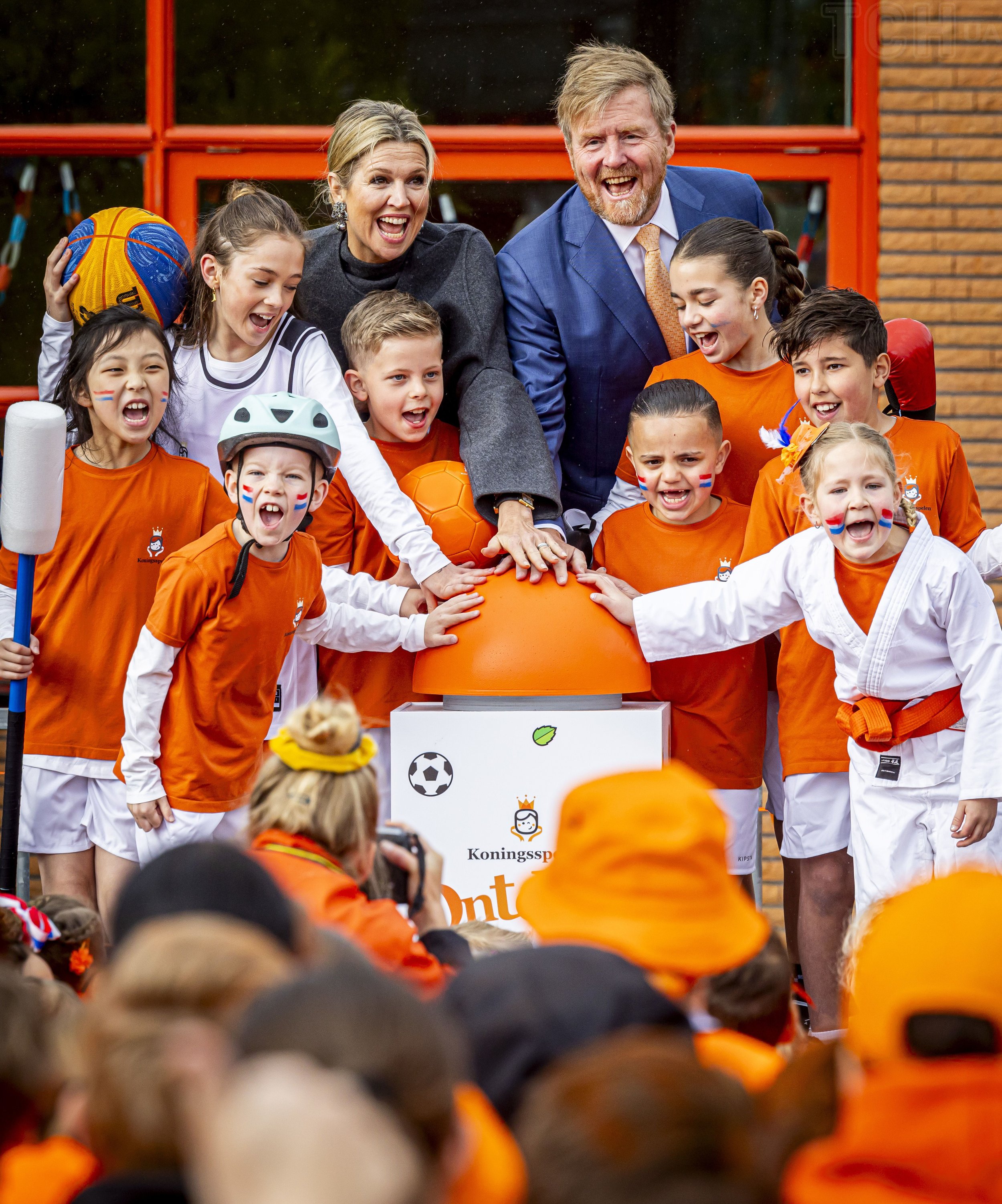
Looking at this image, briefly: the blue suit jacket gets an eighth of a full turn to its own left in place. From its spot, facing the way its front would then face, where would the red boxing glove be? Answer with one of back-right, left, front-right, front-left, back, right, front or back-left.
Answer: front-left

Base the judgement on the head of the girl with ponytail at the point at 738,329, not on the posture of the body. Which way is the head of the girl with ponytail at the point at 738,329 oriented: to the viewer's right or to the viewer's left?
to the viewer's left

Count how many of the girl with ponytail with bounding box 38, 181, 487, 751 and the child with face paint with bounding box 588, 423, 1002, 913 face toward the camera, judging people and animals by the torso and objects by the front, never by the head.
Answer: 2

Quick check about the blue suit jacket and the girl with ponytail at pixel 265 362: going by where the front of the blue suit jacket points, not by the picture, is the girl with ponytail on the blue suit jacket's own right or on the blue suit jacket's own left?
on the blue suit jacket's own right

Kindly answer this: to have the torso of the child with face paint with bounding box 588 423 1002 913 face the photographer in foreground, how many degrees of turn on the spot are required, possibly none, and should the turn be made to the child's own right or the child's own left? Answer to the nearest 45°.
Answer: approximately 45° to the child's own right
